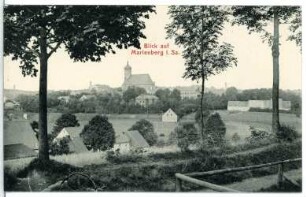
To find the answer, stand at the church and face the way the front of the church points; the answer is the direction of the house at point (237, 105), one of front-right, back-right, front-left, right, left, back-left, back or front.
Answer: back

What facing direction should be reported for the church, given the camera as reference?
facing to the left of the viewer

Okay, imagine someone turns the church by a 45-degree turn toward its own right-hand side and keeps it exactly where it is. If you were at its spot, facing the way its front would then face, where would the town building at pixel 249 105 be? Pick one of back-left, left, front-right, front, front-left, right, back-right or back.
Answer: back-right

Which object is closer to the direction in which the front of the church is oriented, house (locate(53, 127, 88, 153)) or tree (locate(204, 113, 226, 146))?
the house
